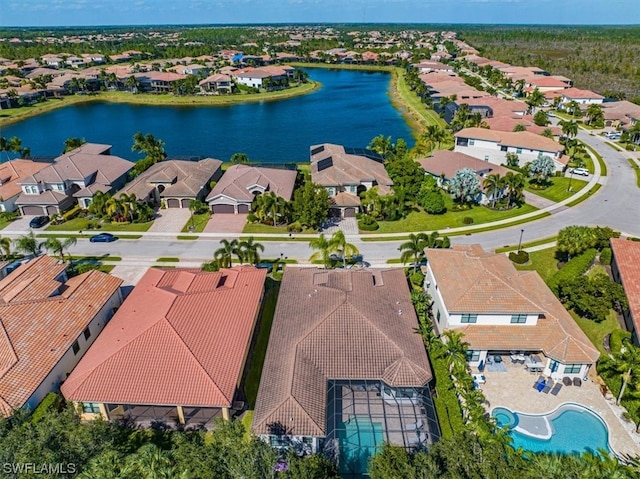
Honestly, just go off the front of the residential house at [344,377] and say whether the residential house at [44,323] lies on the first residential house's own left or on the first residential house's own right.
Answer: on the first residential house's own left

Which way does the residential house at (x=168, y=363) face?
away from the camera

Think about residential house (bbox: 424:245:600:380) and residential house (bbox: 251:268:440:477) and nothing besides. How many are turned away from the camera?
2

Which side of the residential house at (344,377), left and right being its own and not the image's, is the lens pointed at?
back

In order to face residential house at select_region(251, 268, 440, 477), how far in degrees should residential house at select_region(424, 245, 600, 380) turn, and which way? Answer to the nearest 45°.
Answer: approximately 135° to its left

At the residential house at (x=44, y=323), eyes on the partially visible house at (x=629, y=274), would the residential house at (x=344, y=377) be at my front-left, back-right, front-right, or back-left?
front-right

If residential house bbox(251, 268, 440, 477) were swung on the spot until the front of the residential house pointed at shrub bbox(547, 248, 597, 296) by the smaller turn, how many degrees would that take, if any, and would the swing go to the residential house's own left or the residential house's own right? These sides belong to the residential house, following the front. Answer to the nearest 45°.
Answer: approximately 45° to the residential house's own right

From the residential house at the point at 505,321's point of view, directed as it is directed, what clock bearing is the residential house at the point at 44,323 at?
the residential house at the point at 44,323 is roughly at 8 o'clock from the residential house at the point at 505,321.

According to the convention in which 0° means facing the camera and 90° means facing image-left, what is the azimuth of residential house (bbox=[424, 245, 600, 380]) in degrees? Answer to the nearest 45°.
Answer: approximately 180°

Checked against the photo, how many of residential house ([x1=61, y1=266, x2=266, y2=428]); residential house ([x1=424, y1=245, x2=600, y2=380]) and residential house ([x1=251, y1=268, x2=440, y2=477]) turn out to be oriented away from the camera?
3

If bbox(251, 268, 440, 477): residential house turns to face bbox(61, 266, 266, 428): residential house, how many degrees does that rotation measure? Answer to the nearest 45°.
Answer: approximately 90° to its left

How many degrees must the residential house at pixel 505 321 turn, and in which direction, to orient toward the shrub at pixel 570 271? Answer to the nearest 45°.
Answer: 0° — it already faces it

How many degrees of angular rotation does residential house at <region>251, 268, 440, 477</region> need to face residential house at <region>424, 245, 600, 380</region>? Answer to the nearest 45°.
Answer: approximately 45° to its right

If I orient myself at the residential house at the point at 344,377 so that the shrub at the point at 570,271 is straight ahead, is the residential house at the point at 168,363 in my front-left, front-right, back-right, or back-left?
back-left

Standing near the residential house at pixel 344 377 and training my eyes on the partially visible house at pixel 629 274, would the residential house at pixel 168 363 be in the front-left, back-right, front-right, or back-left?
back-left
